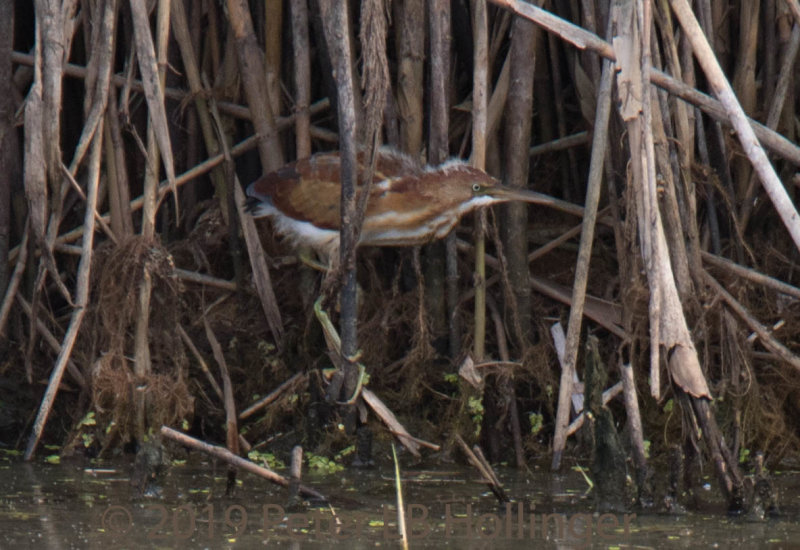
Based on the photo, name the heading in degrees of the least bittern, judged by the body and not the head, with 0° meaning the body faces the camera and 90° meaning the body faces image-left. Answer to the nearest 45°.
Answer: approximately 270°

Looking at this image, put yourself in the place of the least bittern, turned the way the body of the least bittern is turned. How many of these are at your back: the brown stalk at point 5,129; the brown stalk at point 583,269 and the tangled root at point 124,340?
2

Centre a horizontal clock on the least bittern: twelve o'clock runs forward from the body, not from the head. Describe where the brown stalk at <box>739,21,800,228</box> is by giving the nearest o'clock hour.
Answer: The brown stalk is roughly at 12 o'clock from the least bittern.

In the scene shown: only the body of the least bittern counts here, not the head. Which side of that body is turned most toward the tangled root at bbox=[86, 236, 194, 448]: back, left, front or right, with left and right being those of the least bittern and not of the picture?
back

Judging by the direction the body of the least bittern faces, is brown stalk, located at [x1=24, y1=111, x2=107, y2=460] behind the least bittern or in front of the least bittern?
behind
